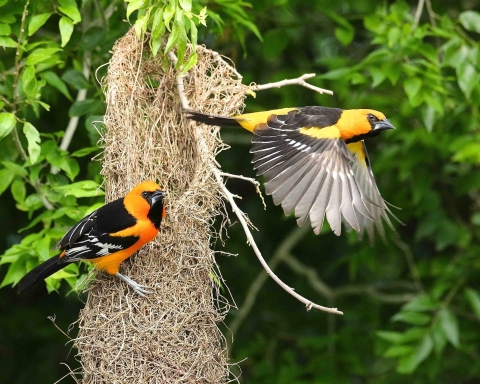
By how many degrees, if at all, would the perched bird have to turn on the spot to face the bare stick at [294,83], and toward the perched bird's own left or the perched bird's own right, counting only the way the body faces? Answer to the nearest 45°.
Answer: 0° — it already faces it

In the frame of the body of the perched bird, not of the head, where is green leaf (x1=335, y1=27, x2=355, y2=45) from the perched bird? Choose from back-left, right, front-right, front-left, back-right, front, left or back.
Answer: front-left

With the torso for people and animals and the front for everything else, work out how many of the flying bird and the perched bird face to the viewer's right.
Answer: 2

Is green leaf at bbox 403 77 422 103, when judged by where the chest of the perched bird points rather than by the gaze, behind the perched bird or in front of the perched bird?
in front

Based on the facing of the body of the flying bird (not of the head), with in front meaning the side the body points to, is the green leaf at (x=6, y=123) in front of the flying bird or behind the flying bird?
behind

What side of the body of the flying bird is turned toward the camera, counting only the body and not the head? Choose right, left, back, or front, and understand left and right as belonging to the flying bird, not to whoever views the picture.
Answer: right

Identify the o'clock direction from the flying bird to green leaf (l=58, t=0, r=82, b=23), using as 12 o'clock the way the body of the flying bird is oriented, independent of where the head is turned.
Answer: The green leaf is roughly at 7 o'clock from the flying bird.

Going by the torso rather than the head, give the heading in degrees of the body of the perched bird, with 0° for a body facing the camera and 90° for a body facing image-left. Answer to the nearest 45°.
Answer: approximately 270°

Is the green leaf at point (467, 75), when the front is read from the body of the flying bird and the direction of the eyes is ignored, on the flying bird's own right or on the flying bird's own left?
on the flying bird's own left
